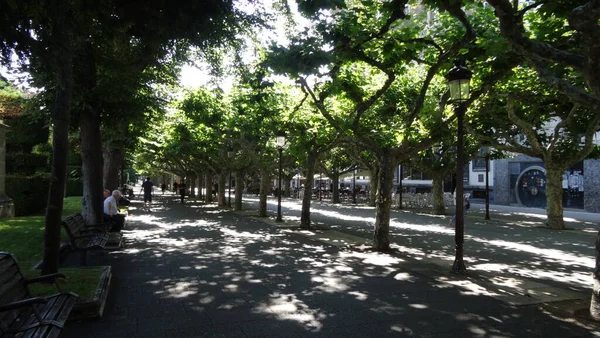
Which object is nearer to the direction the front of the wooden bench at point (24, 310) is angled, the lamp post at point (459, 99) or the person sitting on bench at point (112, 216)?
the lamp post

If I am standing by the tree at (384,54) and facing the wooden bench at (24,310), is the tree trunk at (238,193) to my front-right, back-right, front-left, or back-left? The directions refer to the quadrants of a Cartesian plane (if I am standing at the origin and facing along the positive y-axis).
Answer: back-right

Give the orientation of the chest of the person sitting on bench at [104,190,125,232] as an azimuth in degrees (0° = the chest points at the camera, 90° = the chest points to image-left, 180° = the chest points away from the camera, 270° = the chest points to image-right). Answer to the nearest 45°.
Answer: approximately 270°

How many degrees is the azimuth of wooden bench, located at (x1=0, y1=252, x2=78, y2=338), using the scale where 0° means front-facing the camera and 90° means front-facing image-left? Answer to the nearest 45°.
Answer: approximately 270°

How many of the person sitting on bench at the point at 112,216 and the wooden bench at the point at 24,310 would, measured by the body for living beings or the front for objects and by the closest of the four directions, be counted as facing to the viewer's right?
2

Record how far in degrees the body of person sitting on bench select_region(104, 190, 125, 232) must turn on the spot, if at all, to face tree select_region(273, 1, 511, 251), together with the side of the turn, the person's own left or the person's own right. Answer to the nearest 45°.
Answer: approximately 45° to the person's own right

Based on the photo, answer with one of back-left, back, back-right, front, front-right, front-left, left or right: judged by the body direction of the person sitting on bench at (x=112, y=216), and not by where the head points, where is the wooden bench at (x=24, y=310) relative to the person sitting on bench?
right
